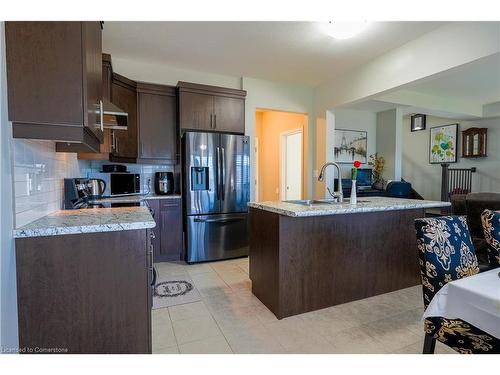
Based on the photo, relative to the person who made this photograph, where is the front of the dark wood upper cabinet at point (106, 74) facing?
facing to the right of the viewer

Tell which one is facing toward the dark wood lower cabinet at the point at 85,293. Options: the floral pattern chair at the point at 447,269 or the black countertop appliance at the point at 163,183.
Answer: the black countertop appliance

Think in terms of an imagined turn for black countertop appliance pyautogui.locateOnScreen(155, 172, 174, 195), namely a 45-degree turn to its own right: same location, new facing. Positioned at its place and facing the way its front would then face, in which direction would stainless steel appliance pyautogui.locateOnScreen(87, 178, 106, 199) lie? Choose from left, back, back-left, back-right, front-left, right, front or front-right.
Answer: front

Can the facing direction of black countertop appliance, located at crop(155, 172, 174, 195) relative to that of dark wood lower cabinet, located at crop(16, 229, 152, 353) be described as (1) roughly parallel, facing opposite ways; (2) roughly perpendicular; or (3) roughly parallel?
roughly perpendicular

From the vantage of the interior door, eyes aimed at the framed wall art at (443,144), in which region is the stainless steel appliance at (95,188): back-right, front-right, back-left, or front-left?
back-right

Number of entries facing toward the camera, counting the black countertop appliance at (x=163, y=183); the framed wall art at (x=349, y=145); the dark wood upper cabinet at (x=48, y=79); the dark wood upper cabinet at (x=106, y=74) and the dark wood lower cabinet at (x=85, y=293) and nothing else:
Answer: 2

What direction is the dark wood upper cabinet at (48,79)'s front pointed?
to the viewer's right

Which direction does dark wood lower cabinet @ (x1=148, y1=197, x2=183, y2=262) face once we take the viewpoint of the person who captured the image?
facing the viewer

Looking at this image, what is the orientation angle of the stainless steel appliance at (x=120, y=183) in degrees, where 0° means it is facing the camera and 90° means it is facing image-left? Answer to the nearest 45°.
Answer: approximately 315°

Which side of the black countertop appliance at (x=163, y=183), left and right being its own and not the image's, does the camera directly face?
front

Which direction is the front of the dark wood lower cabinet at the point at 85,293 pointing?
to the viewer's right

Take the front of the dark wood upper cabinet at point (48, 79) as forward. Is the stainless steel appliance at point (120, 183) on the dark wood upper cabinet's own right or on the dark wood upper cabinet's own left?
on the dark wood upper cabinet's own left

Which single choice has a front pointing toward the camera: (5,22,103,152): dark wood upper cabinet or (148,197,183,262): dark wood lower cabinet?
the dark wood lower cabinet
